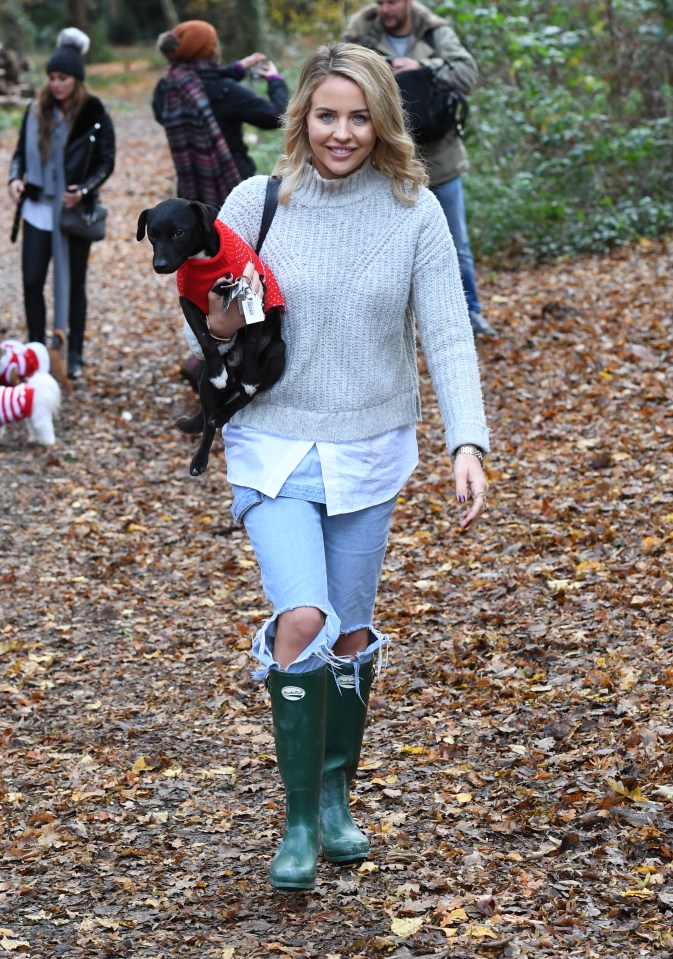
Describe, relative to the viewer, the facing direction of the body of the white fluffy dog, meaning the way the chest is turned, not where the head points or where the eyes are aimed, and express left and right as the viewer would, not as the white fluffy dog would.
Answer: facing to the left of the viewer

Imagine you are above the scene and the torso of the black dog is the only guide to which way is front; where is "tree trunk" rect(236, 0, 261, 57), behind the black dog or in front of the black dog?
behind

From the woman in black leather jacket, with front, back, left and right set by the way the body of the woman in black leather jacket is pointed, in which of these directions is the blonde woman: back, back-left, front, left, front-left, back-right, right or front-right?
front-left

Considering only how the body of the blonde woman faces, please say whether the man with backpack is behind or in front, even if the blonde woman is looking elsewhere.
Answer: behind

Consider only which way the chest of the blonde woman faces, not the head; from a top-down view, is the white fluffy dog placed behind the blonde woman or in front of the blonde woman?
behind

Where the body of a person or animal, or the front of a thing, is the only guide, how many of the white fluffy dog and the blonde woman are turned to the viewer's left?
1

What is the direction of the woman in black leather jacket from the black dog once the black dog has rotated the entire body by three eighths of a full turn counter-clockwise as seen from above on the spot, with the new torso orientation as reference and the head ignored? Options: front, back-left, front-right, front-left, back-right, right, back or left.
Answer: left

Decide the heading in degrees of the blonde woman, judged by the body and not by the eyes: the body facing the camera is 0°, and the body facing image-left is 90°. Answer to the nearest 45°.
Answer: approximately 0°
